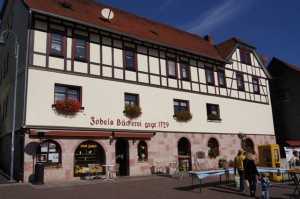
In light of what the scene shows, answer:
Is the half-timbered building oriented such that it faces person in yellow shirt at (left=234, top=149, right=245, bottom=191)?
yes

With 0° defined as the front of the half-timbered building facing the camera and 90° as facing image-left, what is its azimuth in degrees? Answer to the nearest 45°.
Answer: approximately 315°

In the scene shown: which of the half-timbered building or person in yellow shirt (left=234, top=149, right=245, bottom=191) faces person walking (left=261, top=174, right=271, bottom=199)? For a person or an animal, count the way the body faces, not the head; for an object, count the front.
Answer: the half-timbered building

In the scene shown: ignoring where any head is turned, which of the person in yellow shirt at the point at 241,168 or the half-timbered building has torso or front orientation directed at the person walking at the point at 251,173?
the half-timbered building

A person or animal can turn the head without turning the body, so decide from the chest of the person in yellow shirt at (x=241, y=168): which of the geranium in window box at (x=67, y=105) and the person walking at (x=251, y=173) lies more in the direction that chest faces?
the geranium in window box

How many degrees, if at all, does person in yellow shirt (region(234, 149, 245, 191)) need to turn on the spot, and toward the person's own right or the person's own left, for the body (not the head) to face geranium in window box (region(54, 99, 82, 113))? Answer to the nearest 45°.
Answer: approximately 90° to the person's own left

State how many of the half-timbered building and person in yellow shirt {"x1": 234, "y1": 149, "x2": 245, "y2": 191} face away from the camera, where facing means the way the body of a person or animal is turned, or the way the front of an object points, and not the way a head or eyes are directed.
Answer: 1

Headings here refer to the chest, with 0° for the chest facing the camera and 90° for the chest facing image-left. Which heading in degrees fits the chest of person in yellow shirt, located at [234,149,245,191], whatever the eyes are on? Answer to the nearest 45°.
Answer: approximately 180°
